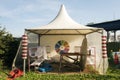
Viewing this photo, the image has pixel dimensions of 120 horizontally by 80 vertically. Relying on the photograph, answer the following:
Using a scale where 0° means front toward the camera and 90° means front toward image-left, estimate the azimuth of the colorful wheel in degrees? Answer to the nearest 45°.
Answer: approximately 0°

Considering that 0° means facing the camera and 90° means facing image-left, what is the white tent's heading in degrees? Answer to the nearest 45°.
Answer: approximately 0°
